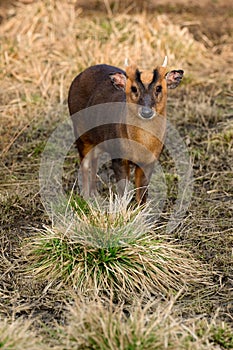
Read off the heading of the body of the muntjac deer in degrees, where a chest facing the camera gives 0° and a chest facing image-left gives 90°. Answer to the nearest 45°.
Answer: approximately 315°
